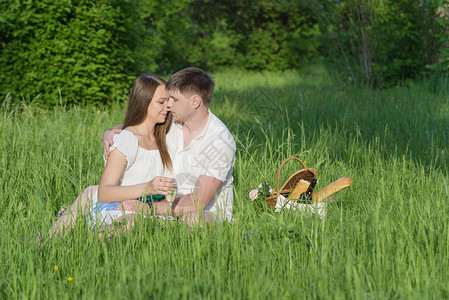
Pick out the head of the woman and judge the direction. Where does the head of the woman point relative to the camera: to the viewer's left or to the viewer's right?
to the viewer's right

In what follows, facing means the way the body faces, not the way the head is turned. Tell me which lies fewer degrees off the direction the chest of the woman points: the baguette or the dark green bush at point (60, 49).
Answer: the baguette

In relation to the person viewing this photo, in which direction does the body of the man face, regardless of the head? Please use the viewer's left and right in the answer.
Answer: facing the viewer and to the left of the viewer

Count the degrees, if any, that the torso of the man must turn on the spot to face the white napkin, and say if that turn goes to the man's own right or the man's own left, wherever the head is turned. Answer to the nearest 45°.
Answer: approximately 135° to the man's own left

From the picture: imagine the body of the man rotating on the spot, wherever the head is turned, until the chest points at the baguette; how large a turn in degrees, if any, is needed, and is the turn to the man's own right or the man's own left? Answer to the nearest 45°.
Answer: approximately 135° to the man's own left

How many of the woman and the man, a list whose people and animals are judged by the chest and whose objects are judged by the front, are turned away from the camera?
0
